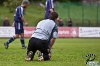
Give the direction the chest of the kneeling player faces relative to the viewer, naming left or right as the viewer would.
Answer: facing away from the viewer and to the right of the viewer
